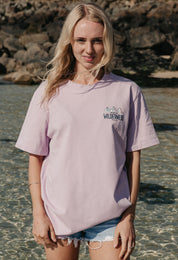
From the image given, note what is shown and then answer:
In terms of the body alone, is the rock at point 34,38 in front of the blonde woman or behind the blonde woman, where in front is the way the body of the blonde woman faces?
behind

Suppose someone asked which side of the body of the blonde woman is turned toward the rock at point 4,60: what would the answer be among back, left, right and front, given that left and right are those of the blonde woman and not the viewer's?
back

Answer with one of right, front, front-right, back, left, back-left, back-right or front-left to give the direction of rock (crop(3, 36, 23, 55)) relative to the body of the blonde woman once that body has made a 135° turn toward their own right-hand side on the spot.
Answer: front-right

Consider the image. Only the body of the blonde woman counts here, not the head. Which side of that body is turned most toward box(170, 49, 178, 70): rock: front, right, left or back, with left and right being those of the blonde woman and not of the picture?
back

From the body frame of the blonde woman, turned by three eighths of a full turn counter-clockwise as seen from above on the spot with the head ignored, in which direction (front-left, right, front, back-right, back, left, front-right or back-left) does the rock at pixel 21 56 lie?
front-left

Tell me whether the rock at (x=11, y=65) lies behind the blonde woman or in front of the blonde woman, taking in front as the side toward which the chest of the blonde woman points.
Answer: behind

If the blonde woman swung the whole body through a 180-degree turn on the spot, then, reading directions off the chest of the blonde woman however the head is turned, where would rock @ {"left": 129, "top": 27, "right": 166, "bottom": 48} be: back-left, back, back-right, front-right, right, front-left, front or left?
front

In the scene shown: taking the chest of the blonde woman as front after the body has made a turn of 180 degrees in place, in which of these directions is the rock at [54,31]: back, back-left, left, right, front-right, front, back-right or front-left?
front

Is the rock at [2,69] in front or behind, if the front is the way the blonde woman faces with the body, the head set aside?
behind

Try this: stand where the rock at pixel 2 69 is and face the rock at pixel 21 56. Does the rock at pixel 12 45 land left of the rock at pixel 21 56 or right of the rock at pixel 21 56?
left

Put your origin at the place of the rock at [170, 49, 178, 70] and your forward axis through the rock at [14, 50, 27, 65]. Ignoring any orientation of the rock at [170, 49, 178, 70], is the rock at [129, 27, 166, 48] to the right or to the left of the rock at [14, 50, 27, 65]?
right

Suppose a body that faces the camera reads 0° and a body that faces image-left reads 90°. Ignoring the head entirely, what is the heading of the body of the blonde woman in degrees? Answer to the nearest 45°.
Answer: approximately 0°

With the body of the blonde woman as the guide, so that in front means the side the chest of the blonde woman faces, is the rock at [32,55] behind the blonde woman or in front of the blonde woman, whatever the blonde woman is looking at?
behind
